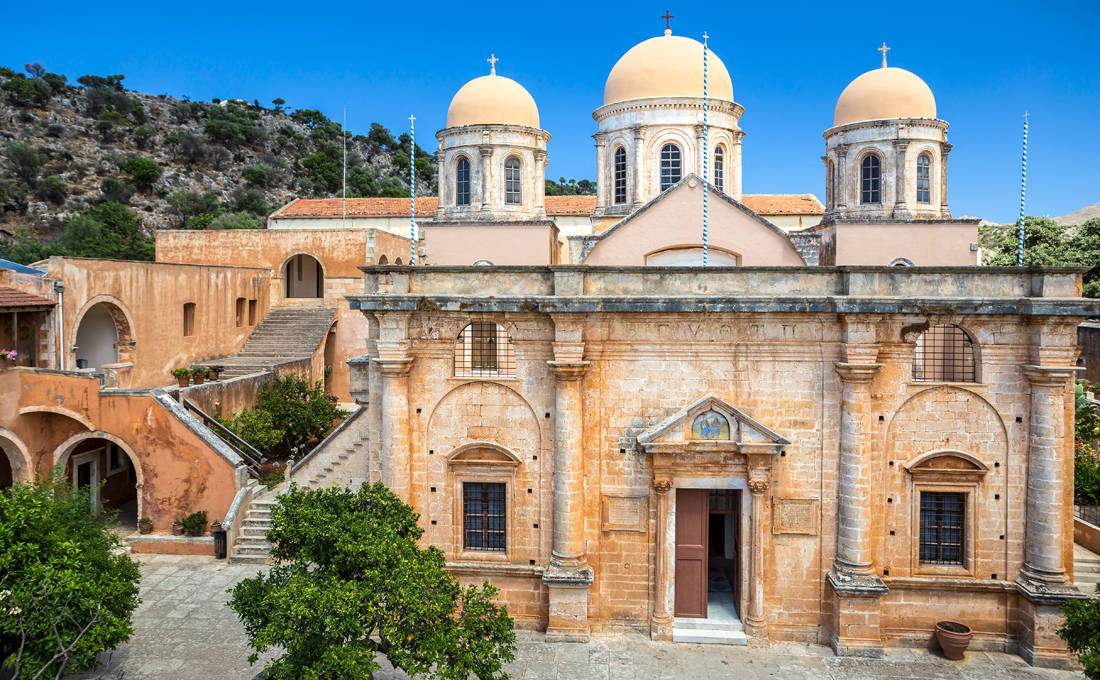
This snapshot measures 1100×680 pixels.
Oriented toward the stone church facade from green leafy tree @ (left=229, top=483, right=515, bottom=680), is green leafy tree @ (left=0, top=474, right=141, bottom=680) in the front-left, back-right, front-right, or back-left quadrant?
back-left

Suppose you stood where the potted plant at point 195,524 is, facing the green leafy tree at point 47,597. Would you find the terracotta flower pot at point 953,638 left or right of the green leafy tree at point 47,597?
left

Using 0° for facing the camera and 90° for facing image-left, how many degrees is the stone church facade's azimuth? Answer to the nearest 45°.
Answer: approximately 0°

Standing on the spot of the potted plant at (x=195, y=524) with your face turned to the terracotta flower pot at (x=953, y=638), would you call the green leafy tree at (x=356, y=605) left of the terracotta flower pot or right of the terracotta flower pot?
right

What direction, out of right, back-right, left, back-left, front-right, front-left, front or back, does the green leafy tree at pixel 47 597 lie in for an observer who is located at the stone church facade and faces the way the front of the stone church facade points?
front-right

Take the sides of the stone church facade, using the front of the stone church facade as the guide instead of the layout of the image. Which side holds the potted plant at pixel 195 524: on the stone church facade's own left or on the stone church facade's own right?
on the stone church facade's own right
